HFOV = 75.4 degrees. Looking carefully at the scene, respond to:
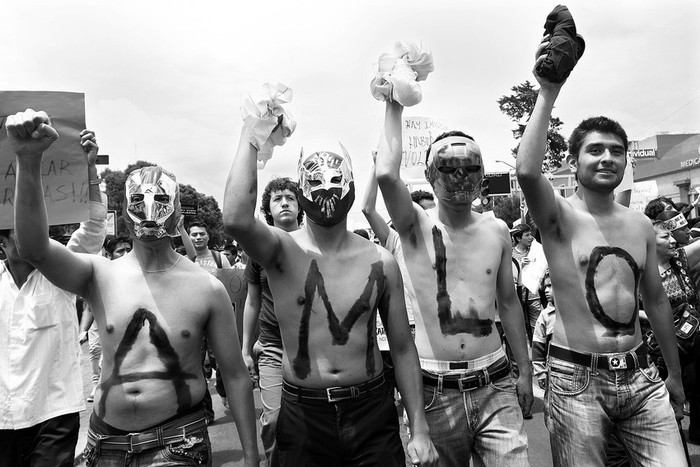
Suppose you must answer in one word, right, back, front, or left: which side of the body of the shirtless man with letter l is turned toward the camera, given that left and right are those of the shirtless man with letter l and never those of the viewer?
front

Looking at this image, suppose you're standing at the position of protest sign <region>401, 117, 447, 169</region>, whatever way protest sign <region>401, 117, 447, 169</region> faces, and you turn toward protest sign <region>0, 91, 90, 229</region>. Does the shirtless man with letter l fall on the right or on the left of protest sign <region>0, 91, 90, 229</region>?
left

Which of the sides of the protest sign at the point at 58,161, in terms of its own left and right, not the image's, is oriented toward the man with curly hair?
left

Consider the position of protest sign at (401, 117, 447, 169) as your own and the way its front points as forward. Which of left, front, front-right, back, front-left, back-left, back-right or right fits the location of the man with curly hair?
front-right

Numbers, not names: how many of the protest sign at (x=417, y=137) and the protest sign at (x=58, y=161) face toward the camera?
2

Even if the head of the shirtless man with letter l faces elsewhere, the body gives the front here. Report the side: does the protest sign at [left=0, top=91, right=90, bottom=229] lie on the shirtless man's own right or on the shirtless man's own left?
on the shirtless man's own right

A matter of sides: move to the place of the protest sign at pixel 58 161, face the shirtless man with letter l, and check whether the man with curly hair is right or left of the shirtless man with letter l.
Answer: left

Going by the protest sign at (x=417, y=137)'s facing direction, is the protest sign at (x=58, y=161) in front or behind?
in front

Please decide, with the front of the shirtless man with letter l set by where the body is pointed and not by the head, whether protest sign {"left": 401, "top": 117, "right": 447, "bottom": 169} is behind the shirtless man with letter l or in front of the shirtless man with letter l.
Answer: behind

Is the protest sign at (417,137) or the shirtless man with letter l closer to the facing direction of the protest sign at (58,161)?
the shirtless man with letter l

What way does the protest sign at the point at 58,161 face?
toward the camera

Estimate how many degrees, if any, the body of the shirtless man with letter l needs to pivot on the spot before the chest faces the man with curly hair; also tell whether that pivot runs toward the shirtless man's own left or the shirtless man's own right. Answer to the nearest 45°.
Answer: approximately 135° to the shirtless man's own right
